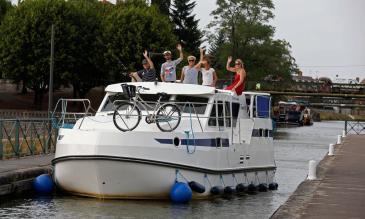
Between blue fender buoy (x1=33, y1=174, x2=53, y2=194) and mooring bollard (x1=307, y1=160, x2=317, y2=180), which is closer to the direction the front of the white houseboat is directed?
the blue fender buoy

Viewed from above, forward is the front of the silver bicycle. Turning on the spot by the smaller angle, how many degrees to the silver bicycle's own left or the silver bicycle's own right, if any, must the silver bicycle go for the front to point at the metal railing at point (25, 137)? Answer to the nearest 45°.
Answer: approximately 45° to the silver bicycle's own right

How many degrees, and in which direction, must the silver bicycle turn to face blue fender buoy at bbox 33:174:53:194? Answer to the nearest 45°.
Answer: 0° — it already faces it

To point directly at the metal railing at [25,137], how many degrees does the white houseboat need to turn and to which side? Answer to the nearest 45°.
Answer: approximately 90° to its right

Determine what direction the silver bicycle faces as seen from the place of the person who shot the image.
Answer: facing to the left of the viewer

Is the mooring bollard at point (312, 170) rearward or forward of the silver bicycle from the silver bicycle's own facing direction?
rearward

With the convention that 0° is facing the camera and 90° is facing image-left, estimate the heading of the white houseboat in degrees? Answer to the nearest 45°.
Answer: approximately 45°
